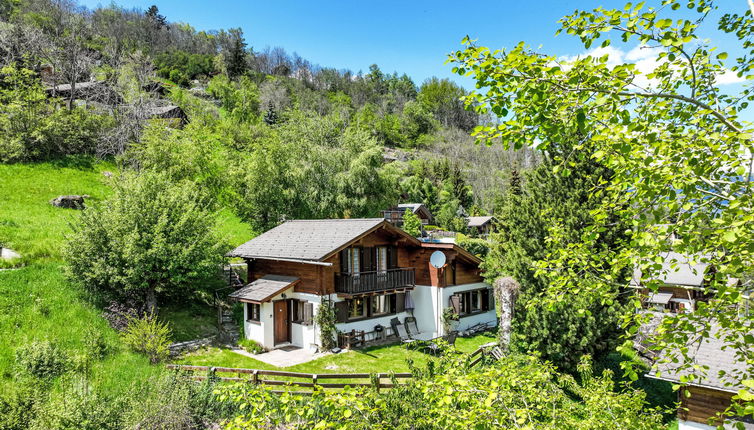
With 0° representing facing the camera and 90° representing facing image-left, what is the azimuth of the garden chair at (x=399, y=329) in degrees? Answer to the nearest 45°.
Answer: approximately 315°

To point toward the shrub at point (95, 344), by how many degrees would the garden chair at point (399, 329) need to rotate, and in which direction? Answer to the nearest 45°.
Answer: approximately 90° to its right

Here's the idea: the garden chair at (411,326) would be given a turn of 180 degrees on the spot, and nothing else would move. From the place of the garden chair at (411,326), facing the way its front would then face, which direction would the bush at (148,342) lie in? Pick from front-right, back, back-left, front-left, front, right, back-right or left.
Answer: left

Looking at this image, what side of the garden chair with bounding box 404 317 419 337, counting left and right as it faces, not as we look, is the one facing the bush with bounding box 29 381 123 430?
right

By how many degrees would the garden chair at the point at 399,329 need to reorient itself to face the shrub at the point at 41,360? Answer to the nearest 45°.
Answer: approximately 90° to its right

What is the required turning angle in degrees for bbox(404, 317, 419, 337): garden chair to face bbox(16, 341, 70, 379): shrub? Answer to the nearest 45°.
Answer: approximately 90° to its right

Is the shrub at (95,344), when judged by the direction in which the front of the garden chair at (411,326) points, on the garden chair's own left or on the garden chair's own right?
on the garden chair's own right
